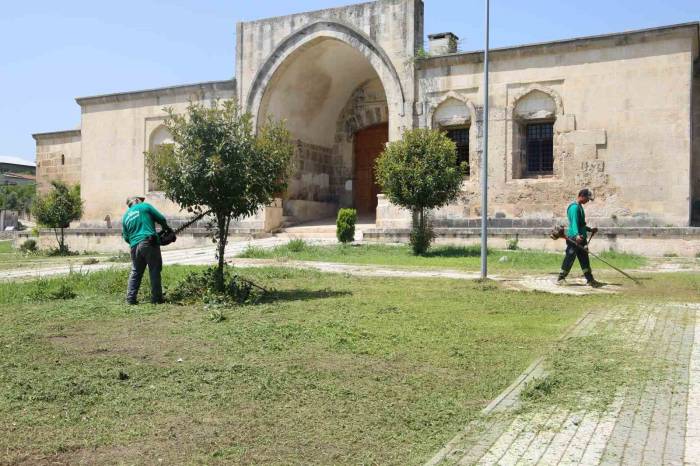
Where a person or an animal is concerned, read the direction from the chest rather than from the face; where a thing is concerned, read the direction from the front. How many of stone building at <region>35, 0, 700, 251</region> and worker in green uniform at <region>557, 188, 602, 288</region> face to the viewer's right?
1

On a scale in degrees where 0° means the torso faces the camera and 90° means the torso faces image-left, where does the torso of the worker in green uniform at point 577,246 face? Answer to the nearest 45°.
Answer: approximately 270°

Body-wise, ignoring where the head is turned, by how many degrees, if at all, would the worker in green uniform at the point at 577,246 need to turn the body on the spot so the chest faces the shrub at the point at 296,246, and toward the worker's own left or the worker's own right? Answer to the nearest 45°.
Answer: approximately 135° to the worker's own left

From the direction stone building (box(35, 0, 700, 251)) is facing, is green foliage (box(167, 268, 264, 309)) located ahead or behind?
ahead

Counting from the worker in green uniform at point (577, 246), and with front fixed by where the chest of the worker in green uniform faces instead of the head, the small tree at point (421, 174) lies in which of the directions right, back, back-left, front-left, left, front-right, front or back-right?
back-left

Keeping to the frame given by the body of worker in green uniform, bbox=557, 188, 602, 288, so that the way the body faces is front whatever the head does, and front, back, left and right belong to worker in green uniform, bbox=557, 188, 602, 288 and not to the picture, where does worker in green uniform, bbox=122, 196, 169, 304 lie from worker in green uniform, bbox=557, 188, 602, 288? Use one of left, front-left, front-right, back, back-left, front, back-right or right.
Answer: back-right

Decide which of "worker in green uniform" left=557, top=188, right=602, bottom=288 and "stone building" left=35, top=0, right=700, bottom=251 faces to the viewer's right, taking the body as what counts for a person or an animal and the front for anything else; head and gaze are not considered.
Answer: the worker in green uniform
